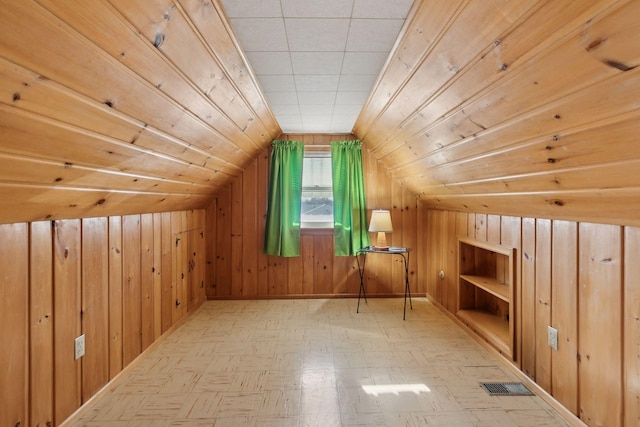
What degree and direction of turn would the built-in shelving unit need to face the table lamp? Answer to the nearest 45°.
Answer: approximately 45° to its right

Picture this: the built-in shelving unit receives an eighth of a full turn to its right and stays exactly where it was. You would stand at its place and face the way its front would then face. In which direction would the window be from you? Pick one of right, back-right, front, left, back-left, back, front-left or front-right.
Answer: front

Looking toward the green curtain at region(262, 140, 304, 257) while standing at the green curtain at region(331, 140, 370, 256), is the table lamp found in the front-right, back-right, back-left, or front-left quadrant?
back-left

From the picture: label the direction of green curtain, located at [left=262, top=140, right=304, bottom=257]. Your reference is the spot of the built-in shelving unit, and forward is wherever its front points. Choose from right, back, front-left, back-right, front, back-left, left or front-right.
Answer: front-right

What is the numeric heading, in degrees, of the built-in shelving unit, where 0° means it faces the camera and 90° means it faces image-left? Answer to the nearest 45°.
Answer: approximately 45°

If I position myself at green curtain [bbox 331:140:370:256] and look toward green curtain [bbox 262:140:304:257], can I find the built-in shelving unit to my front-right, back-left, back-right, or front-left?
back-left

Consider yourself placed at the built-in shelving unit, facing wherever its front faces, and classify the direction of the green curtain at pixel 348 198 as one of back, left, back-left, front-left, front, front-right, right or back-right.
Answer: front-right
